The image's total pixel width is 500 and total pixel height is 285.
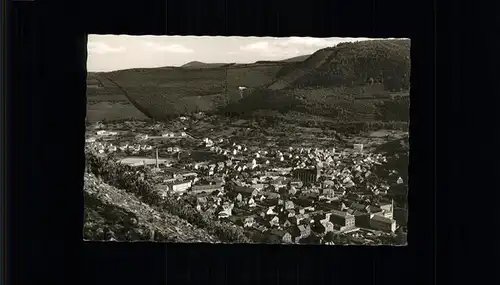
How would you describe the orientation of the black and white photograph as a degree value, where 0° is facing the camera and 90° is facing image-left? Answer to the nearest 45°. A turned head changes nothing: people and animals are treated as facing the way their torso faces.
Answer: approximately 0°
